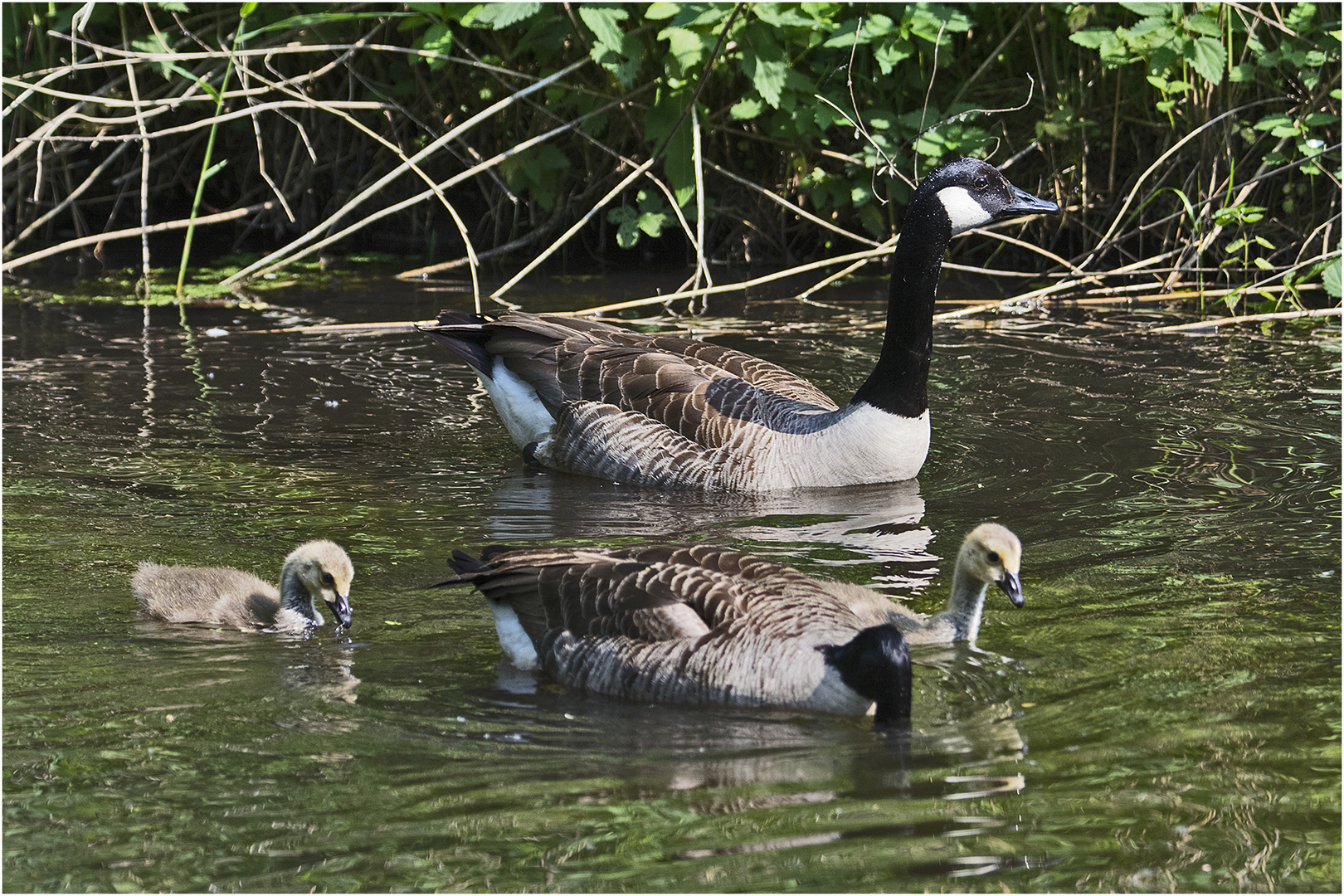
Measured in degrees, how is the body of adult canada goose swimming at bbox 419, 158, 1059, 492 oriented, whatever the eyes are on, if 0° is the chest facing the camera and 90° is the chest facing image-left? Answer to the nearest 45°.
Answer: approximately 270°

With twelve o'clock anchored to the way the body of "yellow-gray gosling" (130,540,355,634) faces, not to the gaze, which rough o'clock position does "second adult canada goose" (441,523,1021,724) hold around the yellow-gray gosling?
The second adult canada goose is roughly at 1 o'clock from the yellow-gray gosling.

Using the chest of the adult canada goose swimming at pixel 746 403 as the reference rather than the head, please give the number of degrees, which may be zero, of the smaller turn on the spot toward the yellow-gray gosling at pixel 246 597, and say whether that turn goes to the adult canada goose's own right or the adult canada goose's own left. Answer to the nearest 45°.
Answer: approximately 135° to the adult canada goose's own right

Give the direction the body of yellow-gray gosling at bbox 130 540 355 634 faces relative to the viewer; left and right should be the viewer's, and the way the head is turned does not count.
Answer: facing to the right of the viewer

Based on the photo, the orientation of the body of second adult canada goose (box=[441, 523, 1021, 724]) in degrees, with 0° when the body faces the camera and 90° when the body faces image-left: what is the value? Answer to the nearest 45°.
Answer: approximately 270°

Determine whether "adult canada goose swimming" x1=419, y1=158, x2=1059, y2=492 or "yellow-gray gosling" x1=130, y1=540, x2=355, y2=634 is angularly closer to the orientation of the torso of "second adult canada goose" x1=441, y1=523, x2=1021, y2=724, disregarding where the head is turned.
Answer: the adult canada goose swimming

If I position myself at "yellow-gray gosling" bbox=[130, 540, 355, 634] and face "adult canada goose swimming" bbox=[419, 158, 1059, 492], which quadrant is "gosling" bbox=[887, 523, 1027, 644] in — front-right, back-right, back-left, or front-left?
front-right

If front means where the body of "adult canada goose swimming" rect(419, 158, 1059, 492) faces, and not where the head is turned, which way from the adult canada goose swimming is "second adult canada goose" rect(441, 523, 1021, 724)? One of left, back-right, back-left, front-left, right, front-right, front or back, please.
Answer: right

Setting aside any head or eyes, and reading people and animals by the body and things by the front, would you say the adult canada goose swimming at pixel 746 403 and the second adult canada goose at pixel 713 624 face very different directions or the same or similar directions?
same or similar directions

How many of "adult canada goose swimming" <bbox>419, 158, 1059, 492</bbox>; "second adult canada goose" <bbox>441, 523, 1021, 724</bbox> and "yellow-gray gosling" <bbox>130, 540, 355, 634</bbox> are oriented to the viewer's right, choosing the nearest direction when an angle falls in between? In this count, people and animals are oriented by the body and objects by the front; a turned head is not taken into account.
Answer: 3

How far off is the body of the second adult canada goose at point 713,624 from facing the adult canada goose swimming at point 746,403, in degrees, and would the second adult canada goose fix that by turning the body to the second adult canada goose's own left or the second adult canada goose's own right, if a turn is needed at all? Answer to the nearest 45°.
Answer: approximately 90° to the second adult canada goose's own left
